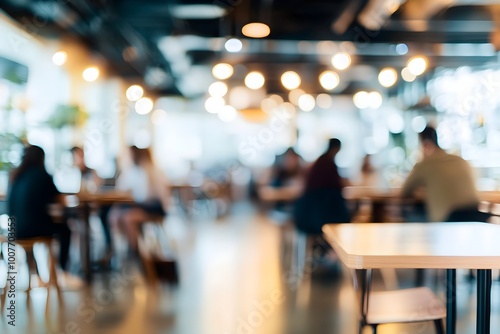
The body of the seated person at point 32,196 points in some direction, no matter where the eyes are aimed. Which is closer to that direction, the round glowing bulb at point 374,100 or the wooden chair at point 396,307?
the round glowing bulb

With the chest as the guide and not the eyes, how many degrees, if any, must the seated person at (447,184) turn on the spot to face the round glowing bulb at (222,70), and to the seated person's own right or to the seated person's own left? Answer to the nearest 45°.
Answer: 0° — they already face it

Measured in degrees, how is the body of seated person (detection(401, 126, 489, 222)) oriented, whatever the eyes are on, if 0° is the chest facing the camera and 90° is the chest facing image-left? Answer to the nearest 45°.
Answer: approximately 135°

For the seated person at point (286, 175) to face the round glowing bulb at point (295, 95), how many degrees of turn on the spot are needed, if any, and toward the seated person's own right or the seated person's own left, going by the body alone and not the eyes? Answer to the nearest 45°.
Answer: approximately 135° to the seated person's own right

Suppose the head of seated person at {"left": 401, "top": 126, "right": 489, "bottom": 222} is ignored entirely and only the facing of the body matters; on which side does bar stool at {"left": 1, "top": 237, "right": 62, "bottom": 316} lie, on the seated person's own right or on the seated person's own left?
on the seated person's own left

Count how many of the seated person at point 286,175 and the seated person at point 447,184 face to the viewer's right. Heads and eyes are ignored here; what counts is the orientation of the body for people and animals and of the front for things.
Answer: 0

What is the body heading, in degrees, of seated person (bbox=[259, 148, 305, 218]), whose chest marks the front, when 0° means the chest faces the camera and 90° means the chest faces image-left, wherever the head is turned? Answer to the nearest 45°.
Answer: approximately 45°
